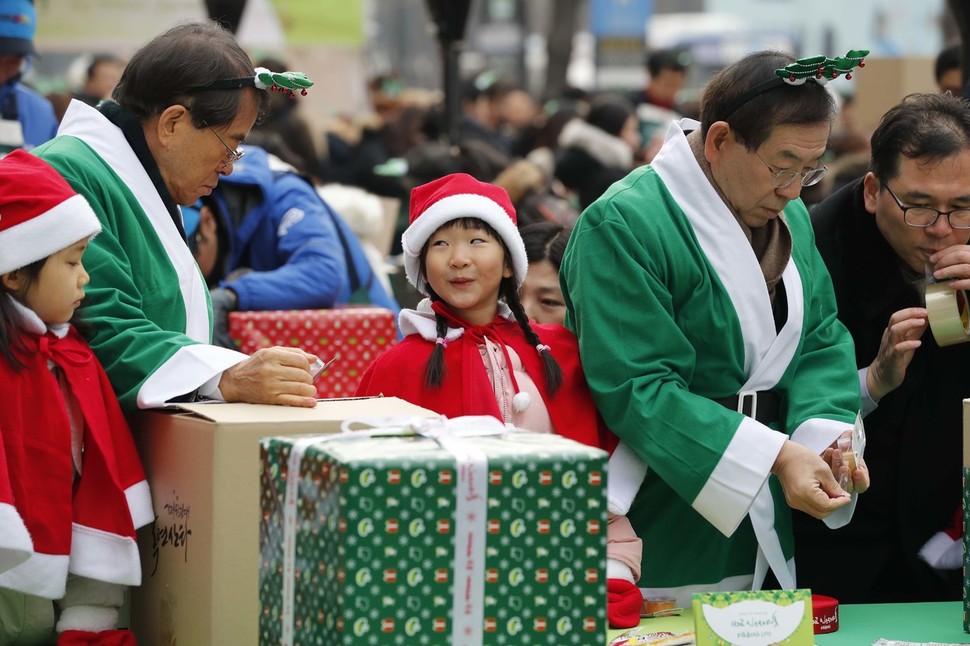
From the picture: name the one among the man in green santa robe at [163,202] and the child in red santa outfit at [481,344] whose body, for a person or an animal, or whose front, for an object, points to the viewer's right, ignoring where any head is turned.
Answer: the man in green santa robe

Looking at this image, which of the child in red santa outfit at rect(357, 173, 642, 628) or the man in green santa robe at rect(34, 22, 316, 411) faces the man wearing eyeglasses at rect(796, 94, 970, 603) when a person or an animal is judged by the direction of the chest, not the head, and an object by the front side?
the man in green santa robe

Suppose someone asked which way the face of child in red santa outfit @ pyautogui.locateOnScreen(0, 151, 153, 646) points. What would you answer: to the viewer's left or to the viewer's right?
to the viewer's right

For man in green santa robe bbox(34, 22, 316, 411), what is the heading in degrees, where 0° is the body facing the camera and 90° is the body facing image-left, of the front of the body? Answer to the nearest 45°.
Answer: approximately 270°

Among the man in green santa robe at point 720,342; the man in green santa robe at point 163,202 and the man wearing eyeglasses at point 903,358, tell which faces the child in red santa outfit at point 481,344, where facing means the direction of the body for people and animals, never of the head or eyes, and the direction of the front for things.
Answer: the man in green santa robe at point 163,202

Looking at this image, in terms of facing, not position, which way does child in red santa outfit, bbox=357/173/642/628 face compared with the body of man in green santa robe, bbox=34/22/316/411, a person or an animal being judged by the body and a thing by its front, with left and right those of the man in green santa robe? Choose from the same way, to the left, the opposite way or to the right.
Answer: to the right

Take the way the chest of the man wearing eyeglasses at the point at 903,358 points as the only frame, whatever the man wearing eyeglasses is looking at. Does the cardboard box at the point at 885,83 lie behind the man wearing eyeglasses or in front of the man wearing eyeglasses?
behind

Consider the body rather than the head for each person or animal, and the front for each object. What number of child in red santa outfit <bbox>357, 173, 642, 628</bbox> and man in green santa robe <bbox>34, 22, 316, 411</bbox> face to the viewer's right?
1

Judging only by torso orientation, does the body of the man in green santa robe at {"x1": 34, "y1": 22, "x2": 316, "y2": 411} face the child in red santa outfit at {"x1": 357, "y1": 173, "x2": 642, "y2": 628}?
yes

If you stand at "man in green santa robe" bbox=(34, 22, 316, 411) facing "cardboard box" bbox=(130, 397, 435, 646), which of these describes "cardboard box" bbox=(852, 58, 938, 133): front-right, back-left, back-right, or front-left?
back-left

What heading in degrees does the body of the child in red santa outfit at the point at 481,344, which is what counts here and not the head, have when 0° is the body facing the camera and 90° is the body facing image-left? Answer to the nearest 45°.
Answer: approximately 0°
